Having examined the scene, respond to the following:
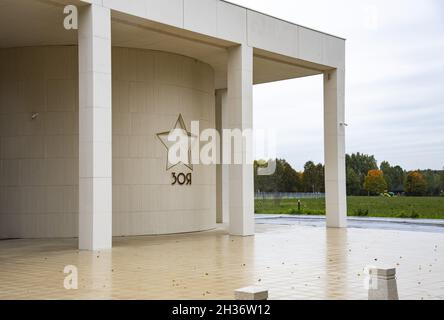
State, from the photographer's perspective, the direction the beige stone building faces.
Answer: facing the viewer and to the right of the viewer
